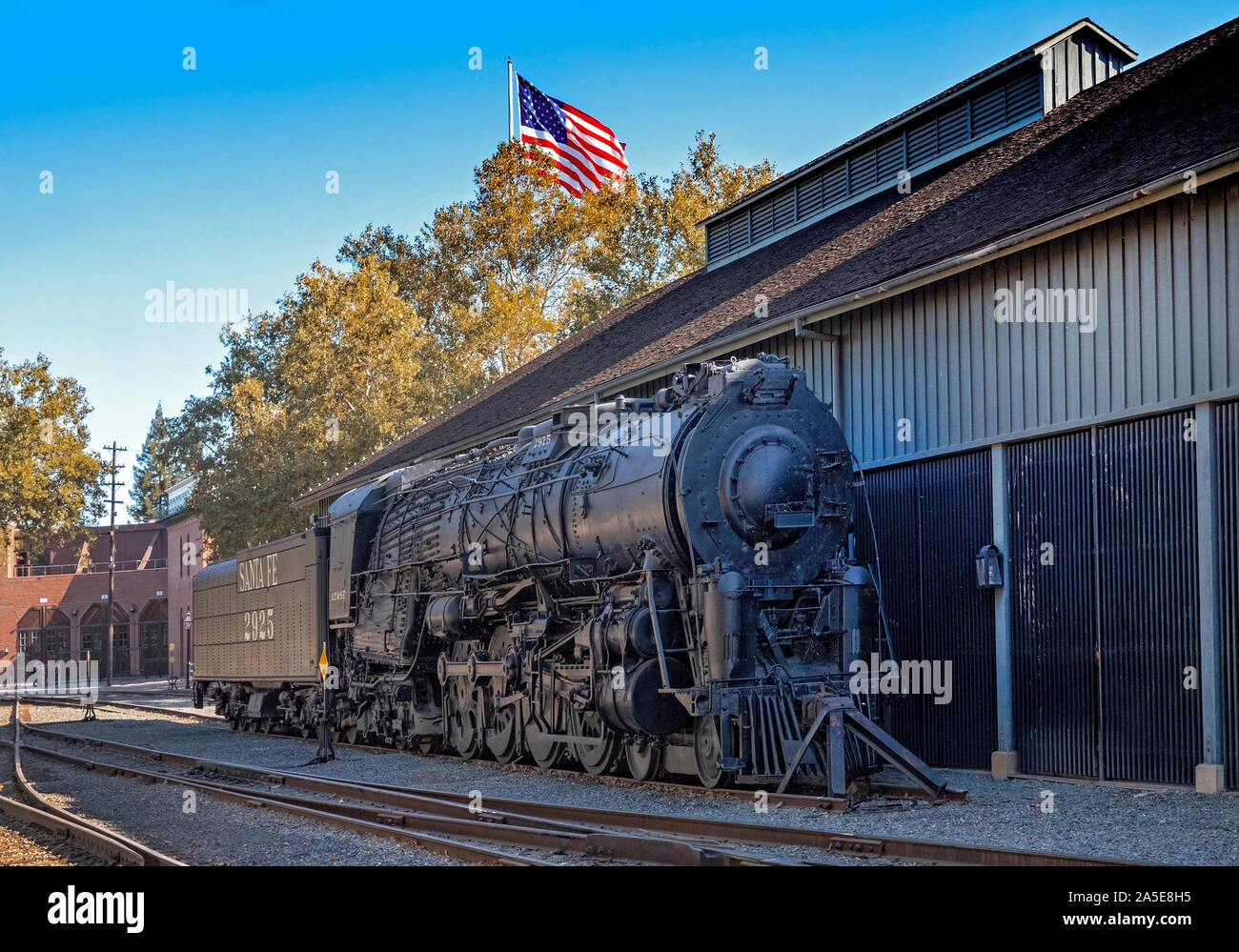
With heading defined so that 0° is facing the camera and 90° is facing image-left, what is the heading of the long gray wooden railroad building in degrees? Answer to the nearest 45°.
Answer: approximately 45°

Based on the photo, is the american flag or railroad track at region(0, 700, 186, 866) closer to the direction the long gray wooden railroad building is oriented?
the railroad track

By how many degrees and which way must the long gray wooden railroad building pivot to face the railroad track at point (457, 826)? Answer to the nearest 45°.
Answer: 0° — it already faces it

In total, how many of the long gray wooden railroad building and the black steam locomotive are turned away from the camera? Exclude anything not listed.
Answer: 0

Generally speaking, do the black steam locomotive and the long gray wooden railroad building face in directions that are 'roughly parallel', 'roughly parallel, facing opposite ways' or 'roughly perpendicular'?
roughly perpendicular

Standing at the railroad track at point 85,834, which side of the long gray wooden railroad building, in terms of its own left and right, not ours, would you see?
front

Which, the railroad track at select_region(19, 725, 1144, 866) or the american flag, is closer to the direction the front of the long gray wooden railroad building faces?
the railroad track
